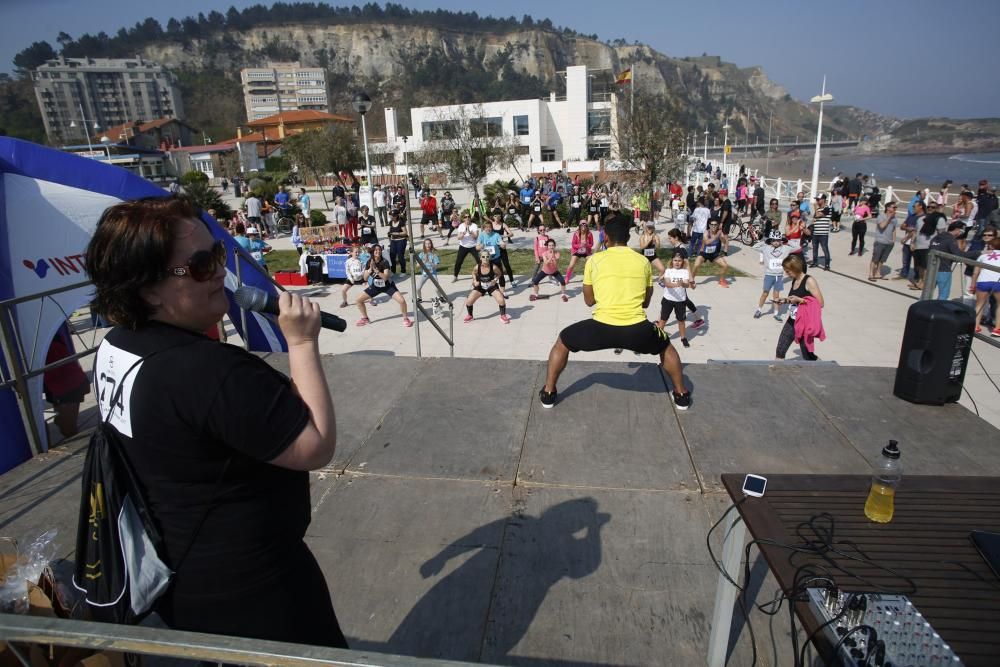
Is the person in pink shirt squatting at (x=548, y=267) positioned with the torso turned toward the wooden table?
yes

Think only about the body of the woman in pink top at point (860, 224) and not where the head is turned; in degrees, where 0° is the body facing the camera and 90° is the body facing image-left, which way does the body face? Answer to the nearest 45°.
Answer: approximately 45°

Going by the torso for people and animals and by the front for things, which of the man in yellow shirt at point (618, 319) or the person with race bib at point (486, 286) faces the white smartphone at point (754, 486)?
the person with race bib

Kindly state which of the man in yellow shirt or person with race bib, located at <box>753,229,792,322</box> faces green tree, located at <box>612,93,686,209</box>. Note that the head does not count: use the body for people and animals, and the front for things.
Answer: the man in yellow shirt

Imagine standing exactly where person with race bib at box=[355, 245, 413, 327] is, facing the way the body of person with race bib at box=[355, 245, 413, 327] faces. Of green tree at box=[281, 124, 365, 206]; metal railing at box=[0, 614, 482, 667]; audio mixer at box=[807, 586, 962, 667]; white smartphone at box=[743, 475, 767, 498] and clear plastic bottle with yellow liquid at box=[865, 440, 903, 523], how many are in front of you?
4

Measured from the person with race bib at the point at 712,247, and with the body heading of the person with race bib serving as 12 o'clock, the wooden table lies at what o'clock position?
The wooden table is roughly at 12 o'clock from the person with race bib.

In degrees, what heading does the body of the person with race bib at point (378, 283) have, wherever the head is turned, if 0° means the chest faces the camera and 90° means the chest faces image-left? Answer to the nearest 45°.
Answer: approximately 0°

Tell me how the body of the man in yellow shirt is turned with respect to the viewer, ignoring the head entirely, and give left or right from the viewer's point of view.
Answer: facing away from the viewer

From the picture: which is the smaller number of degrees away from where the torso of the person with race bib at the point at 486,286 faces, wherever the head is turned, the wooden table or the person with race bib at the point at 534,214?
the wooden table

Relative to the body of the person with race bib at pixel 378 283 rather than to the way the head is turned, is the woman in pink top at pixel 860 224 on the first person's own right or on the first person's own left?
on the first person's own left

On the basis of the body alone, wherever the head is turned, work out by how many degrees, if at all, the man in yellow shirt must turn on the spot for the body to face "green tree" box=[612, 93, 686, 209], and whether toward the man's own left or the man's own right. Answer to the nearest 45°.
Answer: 0° — they already face it

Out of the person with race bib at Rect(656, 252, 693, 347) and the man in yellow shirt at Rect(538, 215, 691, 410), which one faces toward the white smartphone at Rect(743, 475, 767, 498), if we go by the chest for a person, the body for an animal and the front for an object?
the person with race bib

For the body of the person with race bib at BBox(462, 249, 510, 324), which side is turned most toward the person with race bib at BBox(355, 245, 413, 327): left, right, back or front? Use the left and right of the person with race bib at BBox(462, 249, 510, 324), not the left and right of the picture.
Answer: right

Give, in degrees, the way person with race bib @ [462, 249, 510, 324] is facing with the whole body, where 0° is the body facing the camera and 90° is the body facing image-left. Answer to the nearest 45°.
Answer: approximately 0°
